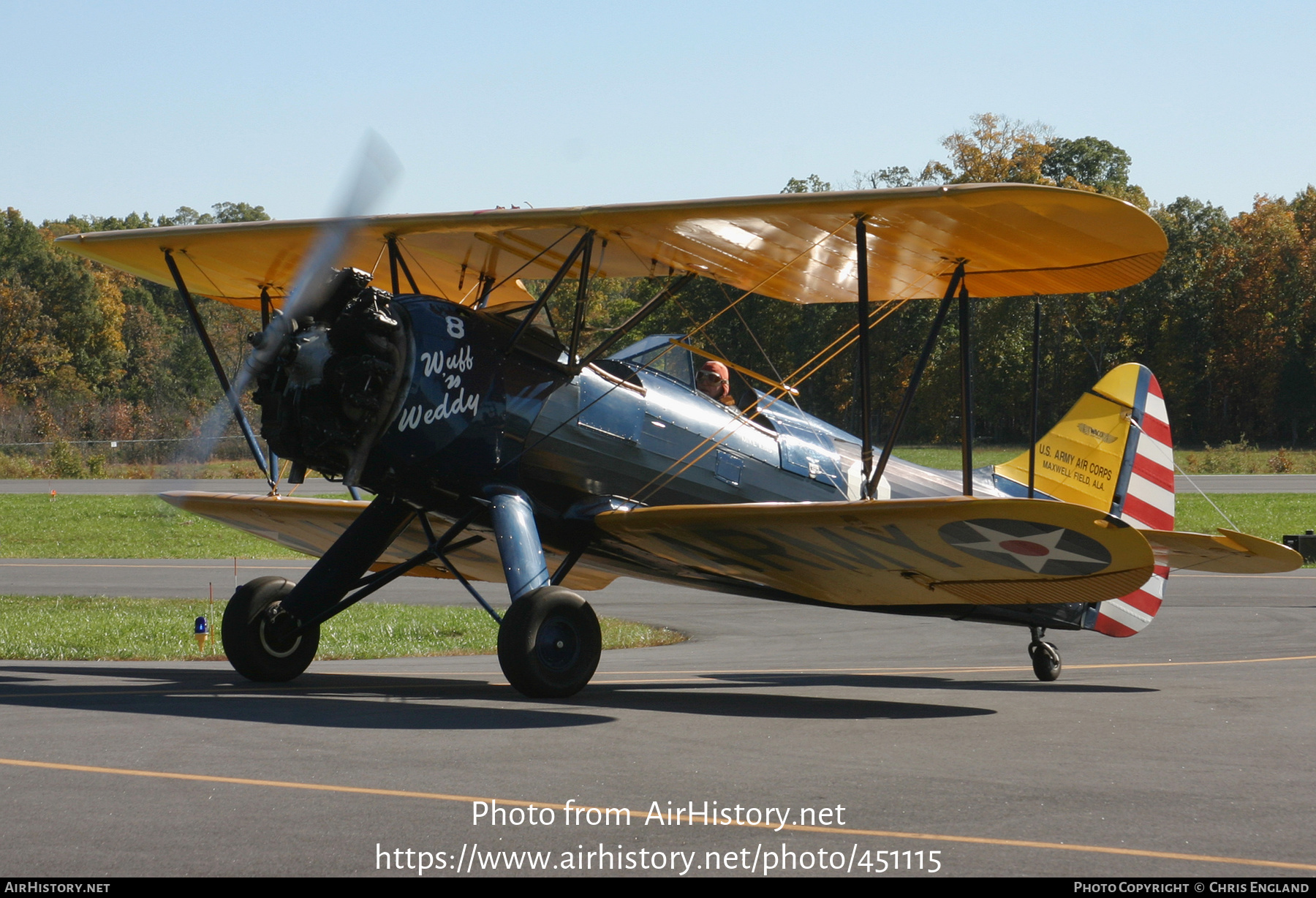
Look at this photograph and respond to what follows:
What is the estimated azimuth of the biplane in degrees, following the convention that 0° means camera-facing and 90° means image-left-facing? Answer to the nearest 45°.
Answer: approximately 45°

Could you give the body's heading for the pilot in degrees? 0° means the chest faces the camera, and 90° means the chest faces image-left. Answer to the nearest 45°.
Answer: approximately 45°

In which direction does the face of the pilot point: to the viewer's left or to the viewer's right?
to the viewer's left
